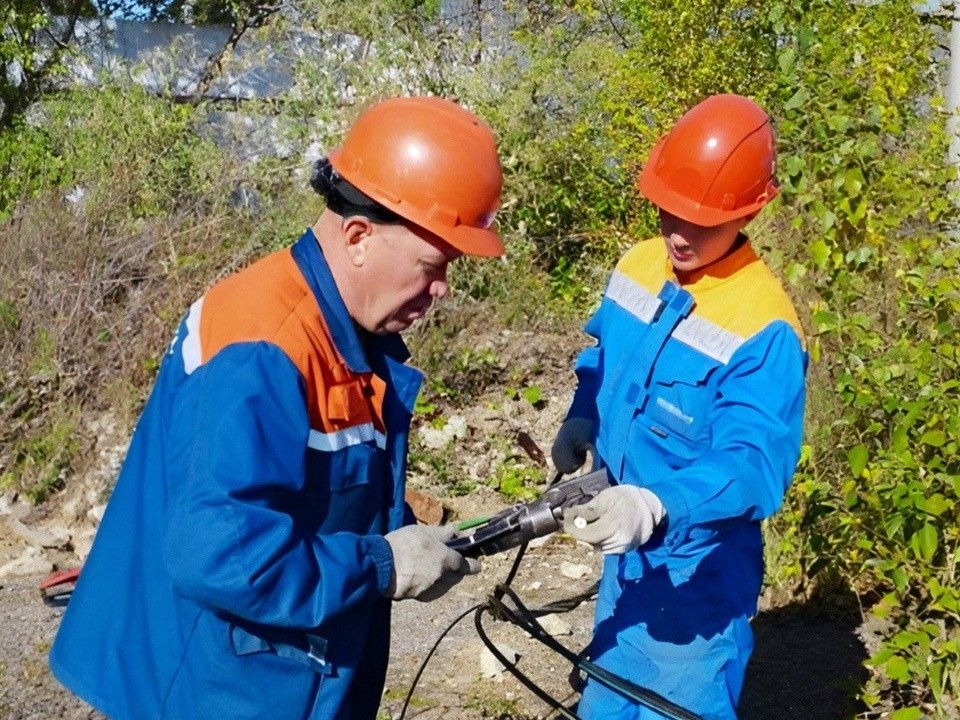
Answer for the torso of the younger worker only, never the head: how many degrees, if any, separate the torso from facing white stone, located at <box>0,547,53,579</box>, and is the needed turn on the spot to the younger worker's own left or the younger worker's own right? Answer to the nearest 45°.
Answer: approximately 90° to the younger worker's own right

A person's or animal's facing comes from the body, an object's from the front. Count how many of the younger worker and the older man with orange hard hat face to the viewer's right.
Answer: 1

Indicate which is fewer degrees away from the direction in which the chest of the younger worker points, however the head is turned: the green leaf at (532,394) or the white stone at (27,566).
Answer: the white stone

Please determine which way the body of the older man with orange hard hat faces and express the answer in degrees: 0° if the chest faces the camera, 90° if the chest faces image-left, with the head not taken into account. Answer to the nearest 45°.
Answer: approximately 270°

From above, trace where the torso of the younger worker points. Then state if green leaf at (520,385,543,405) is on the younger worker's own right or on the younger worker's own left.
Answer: on the younger worker's own right

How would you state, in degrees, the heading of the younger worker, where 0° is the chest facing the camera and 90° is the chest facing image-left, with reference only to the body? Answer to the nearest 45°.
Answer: approximately 45°

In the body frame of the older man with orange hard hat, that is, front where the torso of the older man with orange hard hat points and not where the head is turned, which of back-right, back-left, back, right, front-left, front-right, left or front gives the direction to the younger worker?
front-left

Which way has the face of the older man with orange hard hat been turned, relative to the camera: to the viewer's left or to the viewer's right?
to the viewer's right

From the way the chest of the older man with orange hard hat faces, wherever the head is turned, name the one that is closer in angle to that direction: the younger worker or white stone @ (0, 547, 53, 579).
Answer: the younger worker

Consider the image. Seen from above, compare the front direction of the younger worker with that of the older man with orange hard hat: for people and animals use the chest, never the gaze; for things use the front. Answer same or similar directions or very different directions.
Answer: very different directions

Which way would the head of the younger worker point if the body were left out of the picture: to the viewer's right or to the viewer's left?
to the viewer's left
